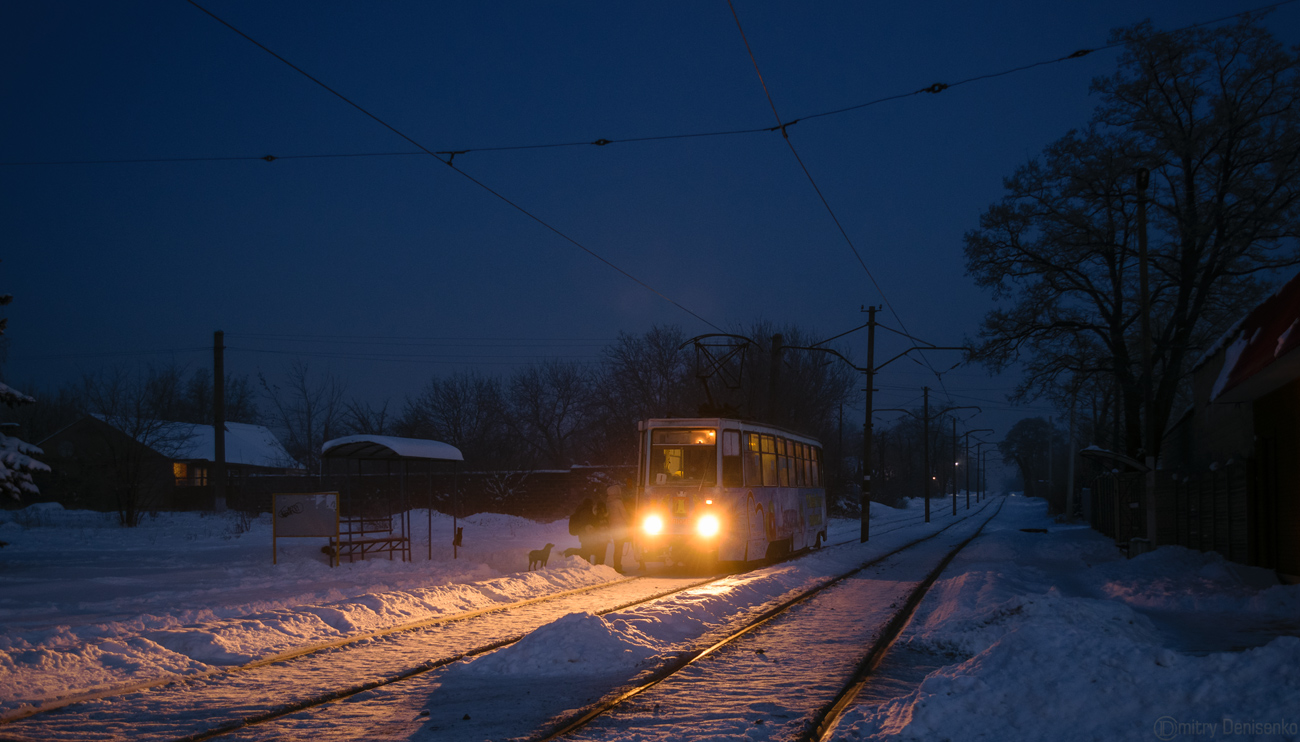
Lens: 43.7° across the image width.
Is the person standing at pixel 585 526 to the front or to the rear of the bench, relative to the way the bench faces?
to the front

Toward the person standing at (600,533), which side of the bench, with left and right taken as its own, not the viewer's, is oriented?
front

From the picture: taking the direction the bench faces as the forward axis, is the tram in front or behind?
in front

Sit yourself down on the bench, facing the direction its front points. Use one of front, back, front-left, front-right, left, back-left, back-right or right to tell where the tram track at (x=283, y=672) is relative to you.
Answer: front-right

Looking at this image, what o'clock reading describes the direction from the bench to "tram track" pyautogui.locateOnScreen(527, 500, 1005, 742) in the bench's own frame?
The tram track is roughly at 1 o'clock from the bench.

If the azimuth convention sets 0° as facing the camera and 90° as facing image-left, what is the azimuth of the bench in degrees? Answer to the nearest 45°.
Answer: approximately 315°

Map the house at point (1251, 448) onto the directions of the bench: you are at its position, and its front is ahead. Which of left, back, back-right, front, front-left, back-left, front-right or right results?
front

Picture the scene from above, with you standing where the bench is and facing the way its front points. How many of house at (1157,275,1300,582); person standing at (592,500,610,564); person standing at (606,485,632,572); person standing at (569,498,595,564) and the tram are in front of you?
5

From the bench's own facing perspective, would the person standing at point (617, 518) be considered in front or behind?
in front
